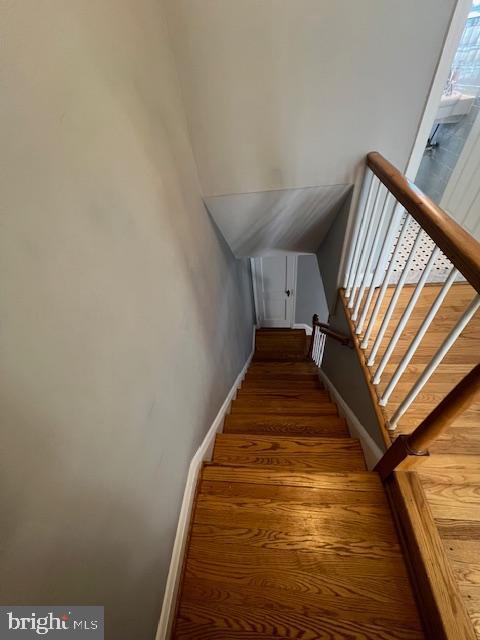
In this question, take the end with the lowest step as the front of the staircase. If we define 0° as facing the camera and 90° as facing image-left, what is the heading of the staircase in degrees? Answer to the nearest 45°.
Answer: approximately 180°
